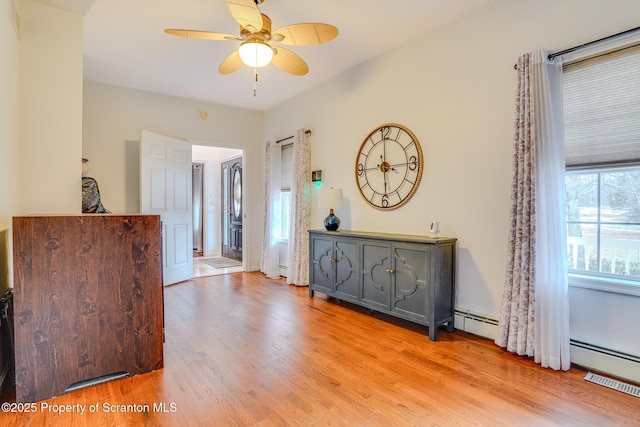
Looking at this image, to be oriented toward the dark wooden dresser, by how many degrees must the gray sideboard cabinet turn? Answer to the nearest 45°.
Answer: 0° — it already faces it

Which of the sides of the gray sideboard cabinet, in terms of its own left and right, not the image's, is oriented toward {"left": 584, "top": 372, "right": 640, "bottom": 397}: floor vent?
left

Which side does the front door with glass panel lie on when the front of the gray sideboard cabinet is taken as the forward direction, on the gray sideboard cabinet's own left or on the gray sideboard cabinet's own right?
on the gray sideboard cabinet's own right

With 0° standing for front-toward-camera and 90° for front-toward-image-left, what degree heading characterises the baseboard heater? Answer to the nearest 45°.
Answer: approximately 45°

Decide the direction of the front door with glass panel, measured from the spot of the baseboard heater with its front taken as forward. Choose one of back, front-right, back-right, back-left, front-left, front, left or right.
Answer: front-right

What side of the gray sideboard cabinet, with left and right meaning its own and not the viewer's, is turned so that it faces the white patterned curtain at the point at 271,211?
right

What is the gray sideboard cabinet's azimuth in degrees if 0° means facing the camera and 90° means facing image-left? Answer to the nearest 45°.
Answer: approximately 45°

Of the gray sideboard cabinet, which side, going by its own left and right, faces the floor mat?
right

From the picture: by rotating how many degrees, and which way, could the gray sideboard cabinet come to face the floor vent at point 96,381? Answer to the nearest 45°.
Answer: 0° — it already faces it
